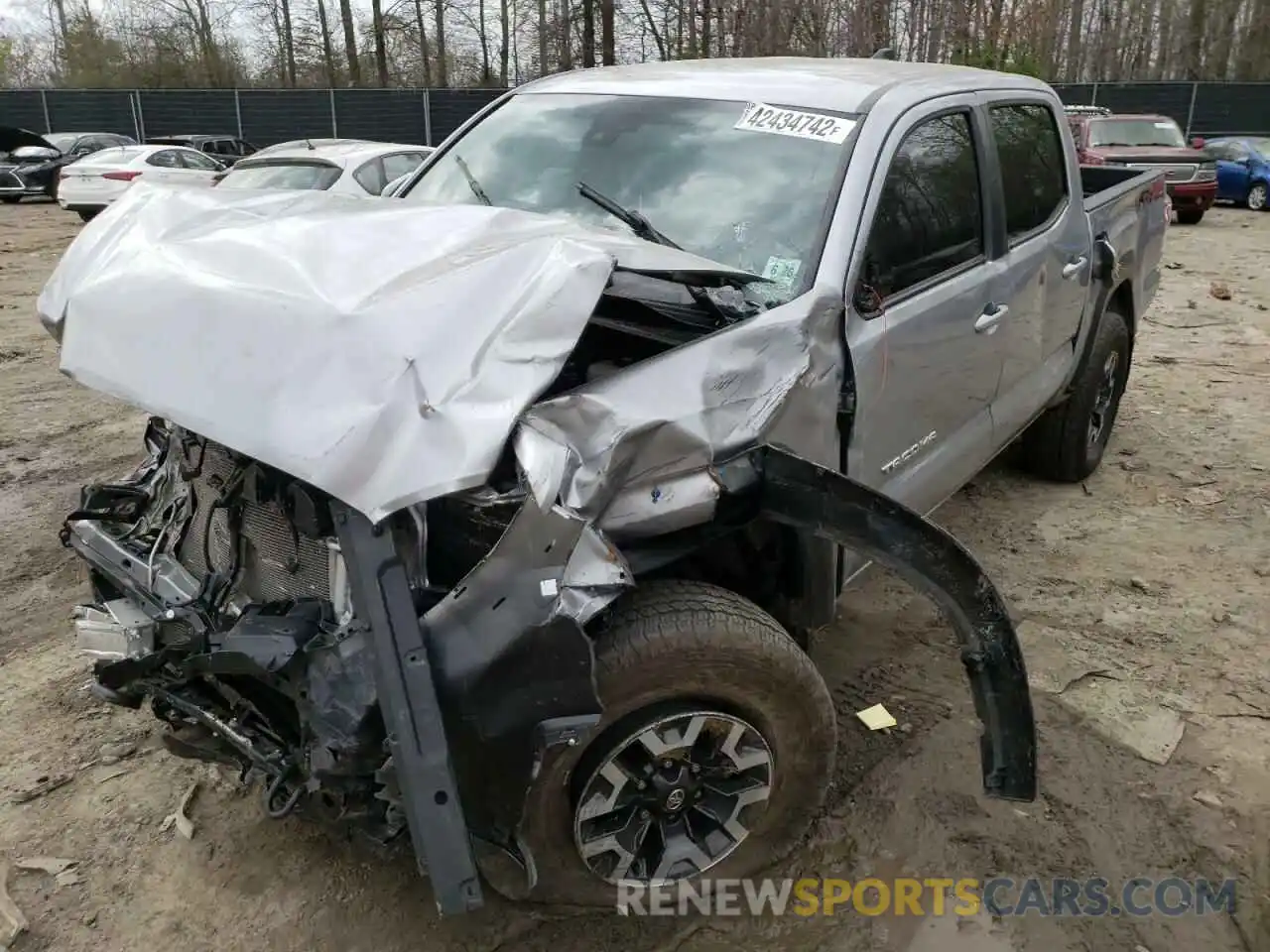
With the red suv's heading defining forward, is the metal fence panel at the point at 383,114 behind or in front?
behind

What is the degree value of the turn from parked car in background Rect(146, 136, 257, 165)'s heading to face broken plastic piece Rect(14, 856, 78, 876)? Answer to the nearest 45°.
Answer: approximately 45° to its left

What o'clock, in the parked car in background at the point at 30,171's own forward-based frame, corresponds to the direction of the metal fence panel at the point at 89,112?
The metal fence panel is roughly at 5 o'clock from the parked car in background.

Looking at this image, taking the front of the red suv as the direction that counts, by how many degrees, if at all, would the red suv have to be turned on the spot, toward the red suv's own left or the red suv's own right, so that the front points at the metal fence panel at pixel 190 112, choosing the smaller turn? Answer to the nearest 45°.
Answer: approximately 135° to the red suv's own right

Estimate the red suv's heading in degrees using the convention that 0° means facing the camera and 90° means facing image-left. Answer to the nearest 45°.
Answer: approximately 315°

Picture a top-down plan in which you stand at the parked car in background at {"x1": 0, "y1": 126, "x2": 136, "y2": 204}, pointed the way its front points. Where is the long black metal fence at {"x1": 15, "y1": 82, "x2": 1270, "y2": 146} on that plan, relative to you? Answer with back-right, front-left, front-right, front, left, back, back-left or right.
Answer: back

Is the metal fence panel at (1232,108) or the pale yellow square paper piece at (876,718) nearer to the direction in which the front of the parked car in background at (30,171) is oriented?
the pale yellow square paper piece

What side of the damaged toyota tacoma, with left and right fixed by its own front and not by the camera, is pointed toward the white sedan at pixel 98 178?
right

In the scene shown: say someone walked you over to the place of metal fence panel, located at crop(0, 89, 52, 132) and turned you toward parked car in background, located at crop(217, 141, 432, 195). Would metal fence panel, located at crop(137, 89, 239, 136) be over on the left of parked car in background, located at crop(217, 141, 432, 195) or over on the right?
left

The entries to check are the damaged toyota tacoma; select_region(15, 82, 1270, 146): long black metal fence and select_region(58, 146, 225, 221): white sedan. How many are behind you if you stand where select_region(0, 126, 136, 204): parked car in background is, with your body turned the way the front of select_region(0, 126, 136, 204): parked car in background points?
1
